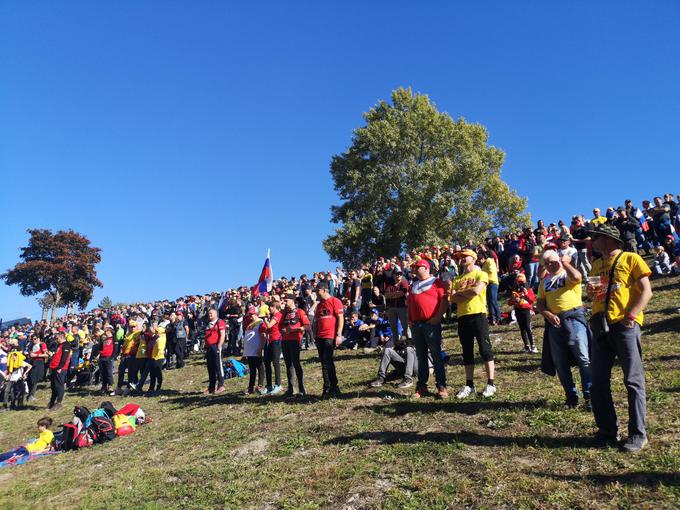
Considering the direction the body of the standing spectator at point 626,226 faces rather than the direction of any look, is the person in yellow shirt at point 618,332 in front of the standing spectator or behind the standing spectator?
in front

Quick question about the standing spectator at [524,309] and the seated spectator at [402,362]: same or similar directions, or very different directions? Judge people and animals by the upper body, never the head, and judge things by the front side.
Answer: same or similar directions

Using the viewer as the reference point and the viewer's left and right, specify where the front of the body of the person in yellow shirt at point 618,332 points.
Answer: facing the viewer and to the left of the viewer

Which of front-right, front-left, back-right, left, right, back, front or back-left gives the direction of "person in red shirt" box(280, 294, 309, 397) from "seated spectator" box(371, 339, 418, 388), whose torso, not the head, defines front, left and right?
front-right

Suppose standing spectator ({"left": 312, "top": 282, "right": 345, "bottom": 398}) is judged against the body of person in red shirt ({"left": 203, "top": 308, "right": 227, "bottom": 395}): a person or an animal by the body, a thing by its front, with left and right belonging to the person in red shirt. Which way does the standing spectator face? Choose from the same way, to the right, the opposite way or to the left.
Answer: the same way

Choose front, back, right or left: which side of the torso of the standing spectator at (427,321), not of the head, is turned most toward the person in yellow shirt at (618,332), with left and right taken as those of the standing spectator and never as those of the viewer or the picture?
left

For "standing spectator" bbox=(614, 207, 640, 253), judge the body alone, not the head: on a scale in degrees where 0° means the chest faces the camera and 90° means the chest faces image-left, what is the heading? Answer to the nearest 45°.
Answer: approximately 45°

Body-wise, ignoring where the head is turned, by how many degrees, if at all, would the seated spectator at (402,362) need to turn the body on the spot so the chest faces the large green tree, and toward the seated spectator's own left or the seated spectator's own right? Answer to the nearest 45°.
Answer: approximately 135° to the seated spectator's own right

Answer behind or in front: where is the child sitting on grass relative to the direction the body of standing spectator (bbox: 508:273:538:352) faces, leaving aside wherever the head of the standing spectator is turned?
in front

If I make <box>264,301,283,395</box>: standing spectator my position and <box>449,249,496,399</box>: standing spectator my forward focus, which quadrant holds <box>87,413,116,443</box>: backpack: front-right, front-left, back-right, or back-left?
back-right
